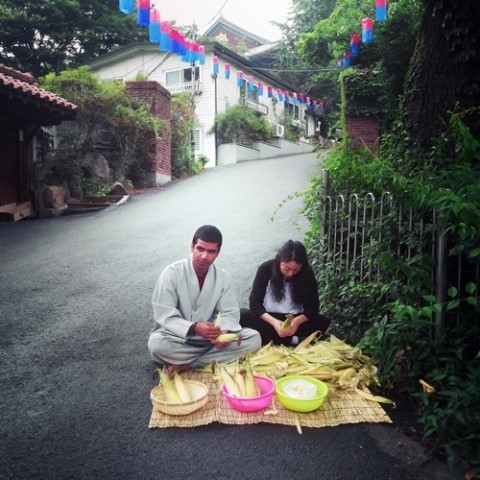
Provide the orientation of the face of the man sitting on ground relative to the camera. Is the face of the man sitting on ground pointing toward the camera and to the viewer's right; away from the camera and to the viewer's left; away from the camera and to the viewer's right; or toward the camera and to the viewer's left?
toward the camera and to the viewer's left

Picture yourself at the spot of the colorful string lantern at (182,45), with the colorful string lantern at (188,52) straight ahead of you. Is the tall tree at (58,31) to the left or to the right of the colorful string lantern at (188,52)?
left

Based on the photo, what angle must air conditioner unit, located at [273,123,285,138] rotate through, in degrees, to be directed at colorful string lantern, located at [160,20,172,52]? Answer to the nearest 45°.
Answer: approximately 45° to its right

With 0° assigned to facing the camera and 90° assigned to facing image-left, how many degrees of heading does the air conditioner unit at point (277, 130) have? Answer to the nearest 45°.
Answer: approximately 315°

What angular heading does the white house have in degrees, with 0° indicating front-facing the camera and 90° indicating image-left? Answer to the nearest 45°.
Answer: approximately 315°

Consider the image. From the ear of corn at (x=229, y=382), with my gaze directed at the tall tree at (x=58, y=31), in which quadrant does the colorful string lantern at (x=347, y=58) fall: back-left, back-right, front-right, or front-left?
front-right

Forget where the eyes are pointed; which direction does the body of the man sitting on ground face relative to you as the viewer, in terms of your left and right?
facing the viewer and to the right of the viewer

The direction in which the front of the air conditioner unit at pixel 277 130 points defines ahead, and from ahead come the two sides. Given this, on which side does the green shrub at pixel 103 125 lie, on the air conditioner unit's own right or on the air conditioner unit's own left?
on the air conditioner unit's own right

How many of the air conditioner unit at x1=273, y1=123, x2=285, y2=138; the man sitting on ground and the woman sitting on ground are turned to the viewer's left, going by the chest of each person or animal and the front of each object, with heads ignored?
0

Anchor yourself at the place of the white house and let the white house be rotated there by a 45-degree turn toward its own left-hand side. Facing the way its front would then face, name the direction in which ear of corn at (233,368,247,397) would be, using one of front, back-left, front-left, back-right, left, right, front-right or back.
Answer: right

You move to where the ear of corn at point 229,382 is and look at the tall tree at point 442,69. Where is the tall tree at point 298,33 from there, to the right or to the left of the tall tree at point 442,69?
left

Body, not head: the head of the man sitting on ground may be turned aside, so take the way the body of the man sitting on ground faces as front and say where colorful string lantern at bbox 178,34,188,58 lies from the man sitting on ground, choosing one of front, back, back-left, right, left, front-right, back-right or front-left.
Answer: back-left

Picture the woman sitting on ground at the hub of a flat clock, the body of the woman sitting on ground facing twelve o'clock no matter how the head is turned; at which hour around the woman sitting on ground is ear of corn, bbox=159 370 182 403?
The ear of corn is roughly at 1 o'clock from the woman sitting on ground.

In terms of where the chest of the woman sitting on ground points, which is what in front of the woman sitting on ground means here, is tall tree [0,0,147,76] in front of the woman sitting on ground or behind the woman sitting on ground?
behind

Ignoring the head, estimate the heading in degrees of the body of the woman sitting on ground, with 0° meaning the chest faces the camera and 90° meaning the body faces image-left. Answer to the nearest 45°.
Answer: approximately 0°

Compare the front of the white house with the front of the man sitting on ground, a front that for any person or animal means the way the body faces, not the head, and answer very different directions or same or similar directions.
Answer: same or similar directions
